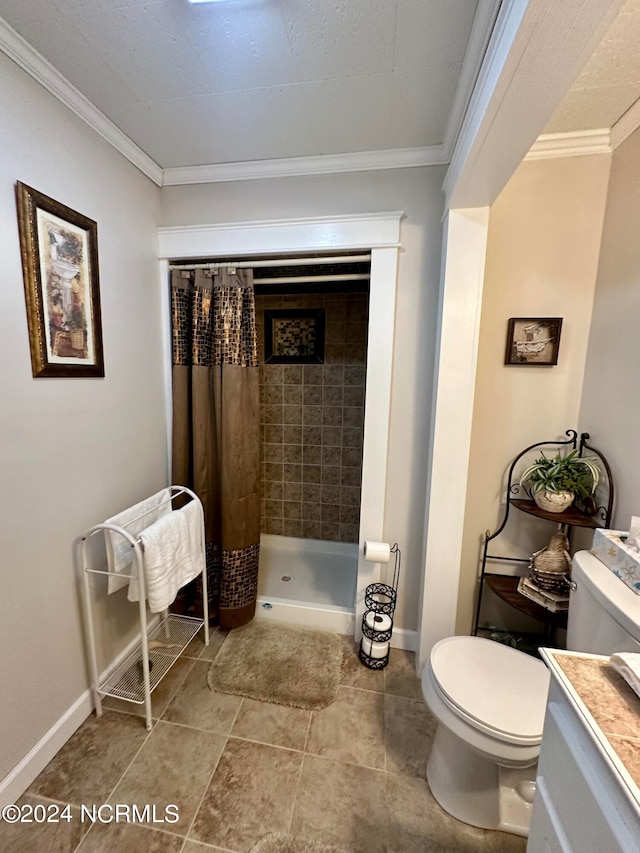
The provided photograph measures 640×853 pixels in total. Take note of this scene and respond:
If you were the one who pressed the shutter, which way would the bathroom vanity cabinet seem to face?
facing the viewer and to the left of the viewer

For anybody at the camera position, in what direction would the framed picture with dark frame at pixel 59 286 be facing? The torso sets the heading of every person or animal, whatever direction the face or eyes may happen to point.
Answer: facing the viewer and to the right of the viewer

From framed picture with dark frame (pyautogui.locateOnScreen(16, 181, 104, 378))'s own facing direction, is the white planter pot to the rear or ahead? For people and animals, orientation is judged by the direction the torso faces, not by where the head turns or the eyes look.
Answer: ahead

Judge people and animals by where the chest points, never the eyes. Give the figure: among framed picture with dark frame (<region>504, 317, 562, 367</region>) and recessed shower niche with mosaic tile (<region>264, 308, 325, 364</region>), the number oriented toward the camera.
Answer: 2

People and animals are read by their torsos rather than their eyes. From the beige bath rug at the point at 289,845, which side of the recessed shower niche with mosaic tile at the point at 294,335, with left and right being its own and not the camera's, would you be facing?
front

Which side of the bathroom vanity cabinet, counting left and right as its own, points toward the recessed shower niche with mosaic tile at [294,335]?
right

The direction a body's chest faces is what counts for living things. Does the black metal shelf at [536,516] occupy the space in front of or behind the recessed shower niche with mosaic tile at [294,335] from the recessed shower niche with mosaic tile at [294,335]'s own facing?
in front

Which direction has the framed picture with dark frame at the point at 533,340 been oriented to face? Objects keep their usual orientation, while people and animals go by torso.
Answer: toward the camera

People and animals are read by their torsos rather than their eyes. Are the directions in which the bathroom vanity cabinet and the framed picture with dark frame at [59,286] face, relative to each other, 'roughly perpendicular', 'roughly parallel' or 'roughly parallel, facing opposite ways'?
roughly parallel, facing opposite ways

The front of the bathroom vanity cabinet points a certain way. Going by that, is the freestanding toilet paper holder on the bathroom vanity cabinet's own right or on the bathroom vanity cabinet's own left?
on the bathroom vanity cabinet's own right

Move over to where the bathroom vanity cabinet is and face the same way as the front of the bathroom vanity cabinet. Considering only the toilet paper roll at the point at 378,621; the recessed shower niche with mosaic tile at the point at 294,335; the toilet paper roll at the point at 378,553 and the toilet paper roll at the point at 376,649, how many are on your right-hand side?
4

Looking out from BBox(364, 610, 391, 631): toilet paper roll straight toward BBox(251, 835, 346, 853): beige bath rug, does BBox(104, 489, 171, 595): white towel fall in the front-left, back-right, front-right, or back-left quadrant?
front-right

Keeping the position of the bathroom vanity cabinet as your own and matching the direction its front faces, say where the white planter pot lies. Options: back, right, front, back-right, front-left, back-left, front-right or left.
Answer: back-right

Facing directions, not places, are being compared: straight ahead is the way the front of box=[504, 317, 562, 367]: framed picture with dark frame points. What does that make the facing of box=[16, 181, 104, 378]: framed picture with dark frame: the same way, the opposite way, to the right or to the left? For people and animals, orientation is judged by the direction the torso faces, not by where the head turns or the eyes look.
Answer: to the left

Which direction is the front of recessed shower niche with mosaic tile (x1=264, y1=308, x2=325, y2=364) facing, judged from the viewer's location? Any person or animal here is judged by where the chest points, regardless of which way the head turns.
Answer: facing the viewer
